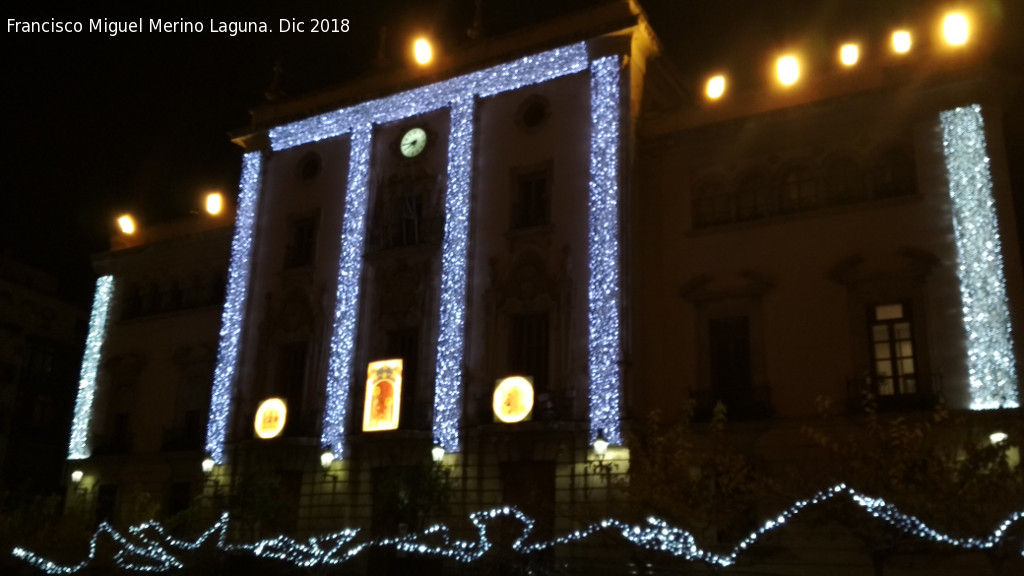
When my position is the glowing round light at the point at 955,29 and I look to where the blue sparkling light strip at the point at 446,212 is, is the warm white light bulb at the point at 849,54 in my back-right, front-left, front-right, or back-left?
front-right

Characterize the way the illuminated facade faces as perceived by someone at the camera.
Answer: facing the viewer and to the left of the viewer
